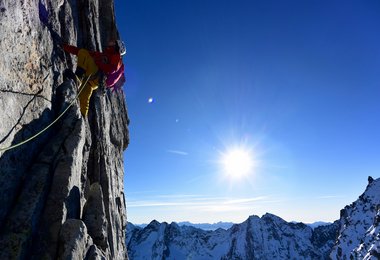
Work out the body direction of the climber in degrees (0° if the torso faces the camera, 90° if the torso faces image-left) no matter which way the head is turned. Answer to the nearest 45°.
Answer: approximately 90°
